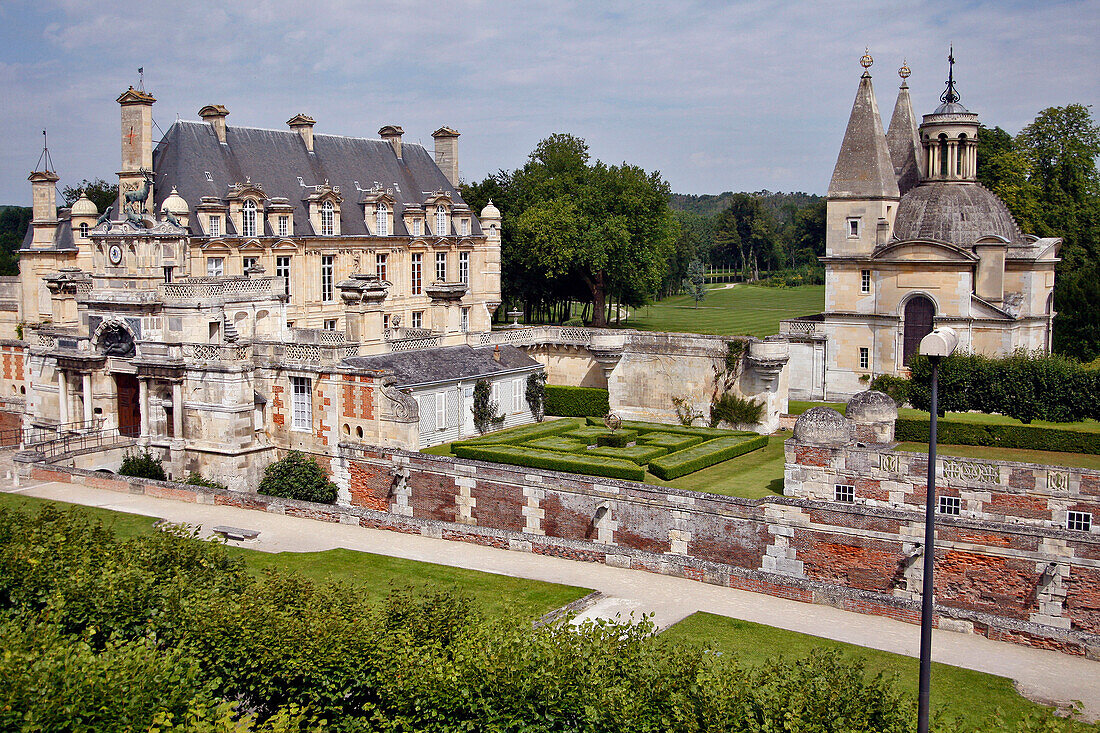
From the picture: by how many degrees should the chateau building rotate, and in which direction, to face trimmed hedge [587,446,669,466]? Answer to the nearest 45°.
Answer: approximately 90° to its left

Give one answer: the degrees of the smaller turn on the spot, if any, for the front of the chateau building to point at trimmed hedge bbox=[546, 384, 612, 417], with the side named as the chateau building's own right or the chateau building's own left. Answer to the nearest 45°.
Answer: approximately 135° to the chateau building's own left

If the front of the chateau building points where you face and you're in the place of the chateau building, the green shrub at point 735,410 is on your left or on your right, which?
on your left

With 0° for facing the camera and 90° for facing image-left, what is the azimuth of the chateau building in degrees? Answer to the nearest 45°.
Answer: approximately 45°

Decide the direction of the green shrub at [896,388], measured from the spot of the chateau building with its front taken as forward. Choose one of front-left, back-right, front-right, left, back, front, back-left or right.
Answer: back-left

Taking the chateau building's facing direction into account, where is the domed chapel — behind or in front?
behind

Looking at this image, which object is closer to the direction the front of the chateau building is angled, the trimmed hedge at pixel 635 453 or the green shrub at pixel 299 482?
the green shrub

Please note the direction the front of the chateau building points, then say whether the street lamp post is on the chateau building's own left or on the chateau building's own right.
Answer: on the chateau building's own left

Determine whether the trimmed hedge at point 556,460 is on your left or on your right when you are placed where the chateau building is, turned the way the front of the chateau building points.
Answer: on your left
